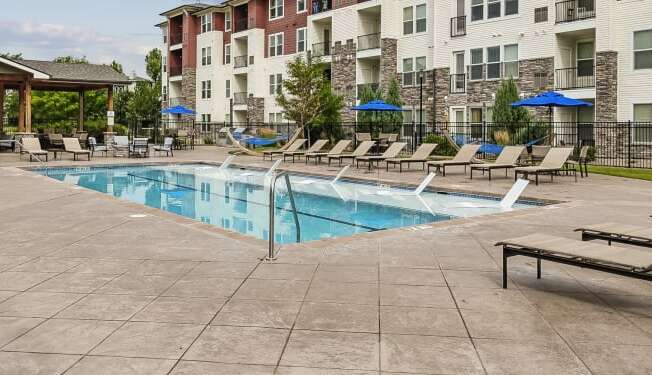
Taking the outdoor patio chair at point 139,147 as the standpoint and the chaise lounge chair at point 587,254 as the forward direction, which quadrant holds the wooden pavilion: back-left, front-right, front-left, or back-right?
back-right

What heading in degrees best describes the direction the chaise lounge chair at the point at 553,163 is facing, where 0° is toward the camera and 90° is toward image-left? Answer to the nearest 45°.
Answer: approximately 45°

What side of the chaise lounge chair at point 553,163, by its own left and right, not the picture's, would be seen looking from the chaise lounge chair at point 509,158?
right

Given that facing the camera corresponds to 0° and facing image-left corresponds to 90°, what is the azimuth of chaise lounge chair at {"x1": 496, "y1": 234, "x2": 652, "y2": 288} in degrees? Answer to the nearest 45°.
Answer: approximately 135°

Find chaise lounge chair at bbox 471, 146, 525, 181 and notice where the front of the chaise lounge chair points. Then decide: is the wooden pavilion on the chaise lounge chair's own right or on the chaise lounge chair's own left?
on the chaise lounge chair's own right

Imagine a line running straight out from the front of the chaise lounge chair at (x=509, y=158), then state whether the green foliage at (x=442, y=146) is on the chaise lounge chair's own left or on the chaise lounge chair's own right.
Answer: on the chaise lounge chair's own right

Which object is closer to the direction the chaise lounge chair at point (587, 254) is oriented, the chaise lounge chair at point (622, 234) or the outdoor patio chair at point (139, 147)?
the outdoor patio chair

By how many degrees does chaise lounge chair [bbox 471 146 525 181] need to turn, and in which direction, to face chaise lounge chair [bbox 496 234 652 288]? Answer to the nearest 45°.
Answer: approximately 45° to its left

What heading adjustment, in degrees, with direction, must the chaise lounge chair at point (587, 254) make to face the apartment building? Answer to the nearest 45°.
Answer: approximately 45° to its right
